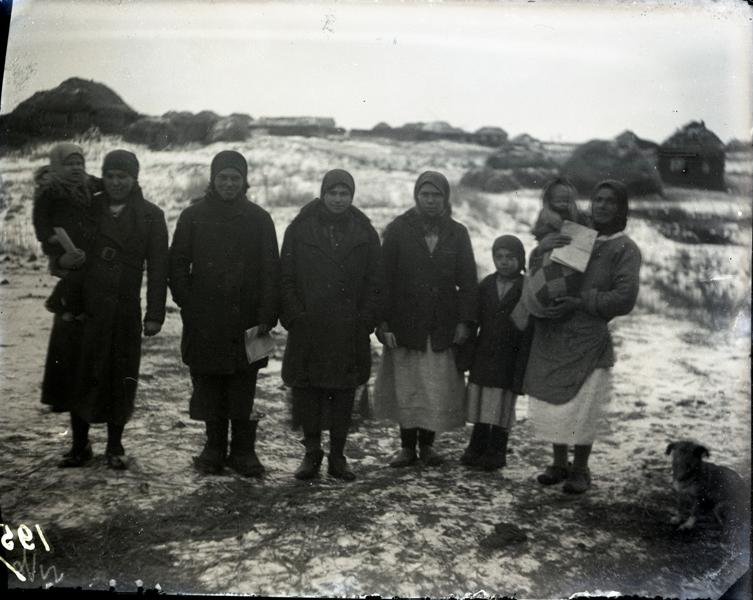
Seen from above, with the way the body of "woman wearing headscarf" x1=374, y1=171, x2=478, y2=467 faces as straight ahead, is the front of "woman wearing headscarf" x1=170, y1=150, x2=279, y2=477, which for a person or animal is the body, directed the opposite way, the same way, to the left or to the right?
the same way

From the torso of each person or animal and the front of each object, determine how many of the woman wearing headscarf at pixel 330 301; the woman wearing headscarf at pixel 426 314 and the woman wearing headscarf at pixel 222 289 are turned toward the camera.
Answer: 3

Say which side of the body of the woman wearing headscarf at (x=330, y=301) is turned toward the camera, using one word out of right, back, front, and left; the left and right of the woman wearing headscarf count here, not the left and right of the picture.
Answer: front

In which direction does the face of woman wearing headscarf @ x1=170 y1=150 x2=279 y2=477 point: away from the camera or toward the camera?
toward the camera

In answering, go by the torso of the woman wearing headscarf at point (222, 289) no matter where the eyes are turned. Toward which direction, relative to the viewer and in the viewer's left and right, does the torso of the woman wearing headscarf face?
facing the viewer

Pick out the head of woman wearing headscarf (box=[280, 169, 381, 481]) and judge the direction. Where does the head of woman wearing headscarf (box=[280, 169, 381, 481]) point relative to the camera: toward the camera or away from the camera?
toward the camera

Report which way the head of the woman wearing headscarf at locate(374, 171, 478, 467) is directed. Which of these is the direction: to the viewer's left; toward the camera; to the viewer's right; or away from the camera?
toward the camera

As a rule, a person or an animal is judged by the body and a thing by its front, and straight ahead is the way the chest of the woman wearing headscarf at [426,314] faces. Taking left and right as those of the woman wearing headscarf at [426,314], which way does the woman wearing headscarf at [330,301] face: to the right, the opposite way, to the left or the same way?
the same way
